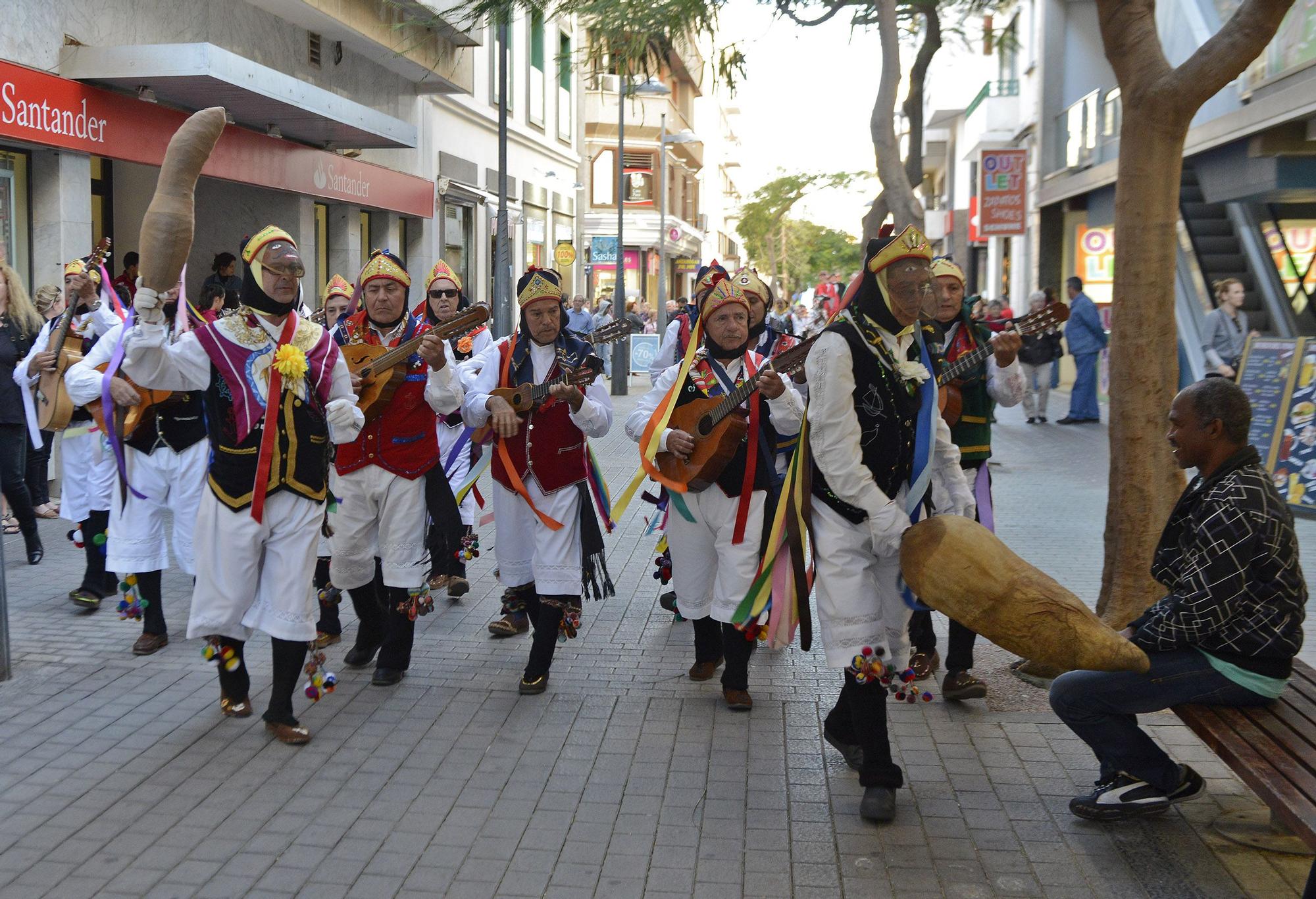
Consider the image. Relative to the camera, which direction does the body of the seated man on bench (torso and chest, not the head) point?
to the viewer's left

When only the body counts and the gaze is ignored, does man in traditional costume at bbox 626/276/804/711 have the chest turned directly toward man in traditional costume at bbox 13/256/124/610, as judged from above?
no

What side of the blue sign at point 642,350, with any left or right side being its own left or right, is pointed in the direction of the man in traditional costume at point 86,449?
front

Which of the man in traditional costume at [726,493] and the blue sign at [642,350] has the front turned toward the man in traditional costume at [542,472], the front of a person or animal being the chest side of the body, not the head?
the blue sign

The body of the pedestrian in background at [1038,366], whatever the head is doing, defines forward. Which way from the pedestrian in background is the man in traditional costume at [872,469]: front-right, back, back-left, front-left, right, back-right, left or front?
front

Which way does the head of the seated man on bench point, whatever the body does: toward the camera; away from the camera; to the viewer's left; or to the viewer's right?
to the viewer's left

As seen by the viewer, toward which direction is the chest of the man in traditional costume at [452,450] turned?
toward the camera

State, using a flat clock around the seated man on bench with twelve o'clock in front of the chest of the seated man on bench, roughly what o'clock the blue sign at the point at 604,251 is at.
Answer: The blue sign is roughly at 2 o'clock from the seated man on bench.

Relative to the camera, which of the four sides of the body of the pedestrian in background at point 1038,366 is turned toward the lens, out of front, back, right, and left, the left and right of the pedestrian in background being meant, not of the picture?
front

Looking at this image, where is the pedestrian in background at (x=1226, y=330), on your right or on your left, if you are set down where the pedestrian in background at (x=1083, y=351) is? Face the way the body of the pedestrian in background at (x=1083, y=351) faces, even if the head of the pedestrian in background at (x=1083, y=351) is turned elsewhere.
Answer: on your left

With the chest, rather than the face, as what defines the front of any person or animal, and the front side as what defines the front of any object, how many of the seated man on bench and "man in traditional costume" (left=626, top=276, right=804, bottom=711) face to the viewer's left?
1

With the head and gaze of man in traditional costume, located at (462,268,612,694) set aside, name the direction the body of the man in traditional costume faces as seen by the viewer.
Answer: toward the camera

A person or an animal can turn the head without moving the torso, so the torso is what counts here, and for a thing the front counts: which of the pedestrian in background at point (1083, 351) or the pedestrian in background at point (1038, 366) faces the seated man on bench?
the pedestrian in background at point (1038, 366)

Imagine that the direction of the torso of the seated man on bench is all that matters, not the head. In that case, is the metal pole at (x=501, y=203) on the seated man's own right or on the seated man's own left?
on the seated man's own right

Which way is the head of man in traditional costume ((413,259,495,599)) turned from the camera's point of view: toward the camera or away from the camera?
toward the camera

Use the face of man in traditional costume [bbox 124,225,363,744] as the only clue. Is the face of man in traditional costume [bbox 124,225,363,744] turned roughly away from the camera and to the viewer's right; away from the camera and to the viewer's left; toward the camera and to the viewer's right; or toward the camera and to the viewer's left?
toward the camera and to the viewer's right
